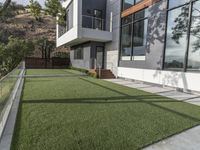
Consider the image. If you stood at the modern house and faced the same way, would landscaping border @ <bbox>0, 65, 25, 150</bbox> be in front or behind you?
in front

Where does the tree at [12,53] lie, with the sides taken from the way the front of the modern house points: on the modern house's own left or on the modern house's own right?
on the modern house's own right

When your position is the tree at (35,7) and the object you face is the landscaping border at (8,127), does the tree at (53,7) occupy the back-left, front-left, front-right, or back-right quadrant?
front-left

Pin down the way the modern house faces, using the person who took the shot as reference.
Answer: facing the viewer and to the left of the viewer
